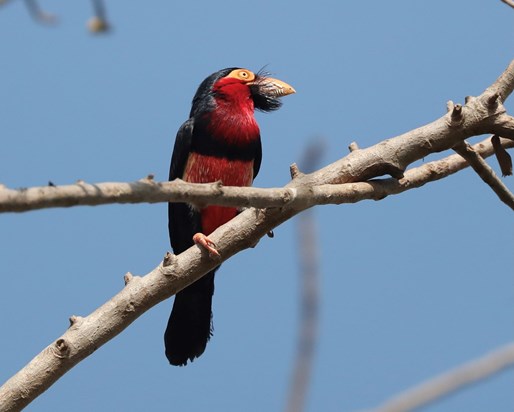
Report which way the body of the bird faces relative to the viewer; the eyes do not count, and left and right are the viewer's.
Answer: facing the viewer and to the right of the viewer
